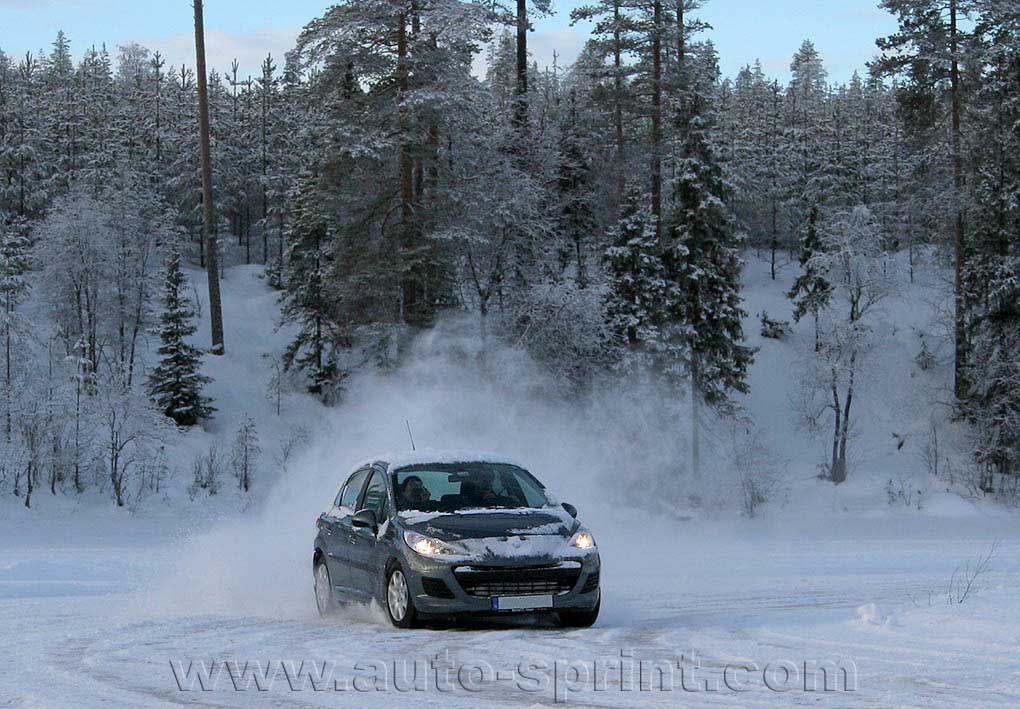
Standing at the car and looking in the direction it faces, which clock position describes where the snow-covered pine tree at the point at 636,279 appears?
The snow-covered pine tree is roughly at 8 o'clock from the car.

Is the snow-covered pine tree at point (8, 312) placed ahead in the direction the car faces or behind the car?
behind

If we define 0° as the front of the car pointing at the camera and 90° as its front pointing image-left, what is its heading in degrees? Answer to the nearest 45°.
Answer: approximately 315°

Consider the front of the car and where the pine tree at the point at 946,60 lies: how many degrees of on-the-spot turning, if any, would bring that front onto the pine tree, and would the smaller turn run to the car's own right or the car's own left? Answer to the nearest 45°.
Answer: approximately 90° to the car's own left

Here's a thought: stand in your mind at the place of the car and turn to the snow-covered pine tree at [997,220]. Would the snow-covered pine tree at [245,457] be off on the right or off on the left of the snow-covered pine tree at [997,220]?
left

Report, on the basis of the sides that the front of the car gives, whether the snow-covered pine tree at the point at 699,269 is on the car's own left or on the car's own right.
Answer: on the car's own left

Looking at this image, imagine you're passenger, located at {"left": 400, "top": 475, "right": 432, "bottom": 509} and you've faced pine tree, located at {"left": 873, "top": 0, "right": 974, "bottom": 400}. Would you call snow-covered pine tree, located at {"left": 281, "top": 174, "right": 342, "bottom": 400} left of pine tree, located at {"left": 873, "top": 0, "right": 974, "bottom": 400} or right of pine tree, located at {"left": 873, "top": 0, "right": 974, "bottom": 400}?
left

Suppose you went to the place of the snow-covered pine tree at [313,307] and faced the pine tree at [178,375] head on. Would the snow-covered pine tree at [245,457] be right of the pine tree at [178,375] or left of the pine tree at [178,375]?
left

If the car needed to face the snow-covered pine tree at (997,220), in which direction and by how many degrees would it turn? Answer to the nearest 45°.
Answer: approximately 90° to its left

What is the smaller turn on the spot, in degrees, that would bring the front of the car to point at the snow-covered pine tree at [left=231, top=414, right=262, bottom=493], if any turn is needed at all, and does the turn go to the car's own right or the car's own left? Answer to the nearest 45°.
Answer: approximately 135° to the car's own left

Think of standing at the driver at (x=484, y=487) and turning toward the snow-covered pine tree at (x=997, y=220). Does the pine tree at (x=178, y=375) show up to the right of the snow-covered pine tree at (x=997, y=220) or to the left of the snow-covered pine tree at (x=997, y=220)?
left

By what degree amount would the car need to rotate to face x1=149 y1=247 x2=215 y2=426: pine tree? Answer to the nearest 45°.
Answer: approximately 135° to its left
